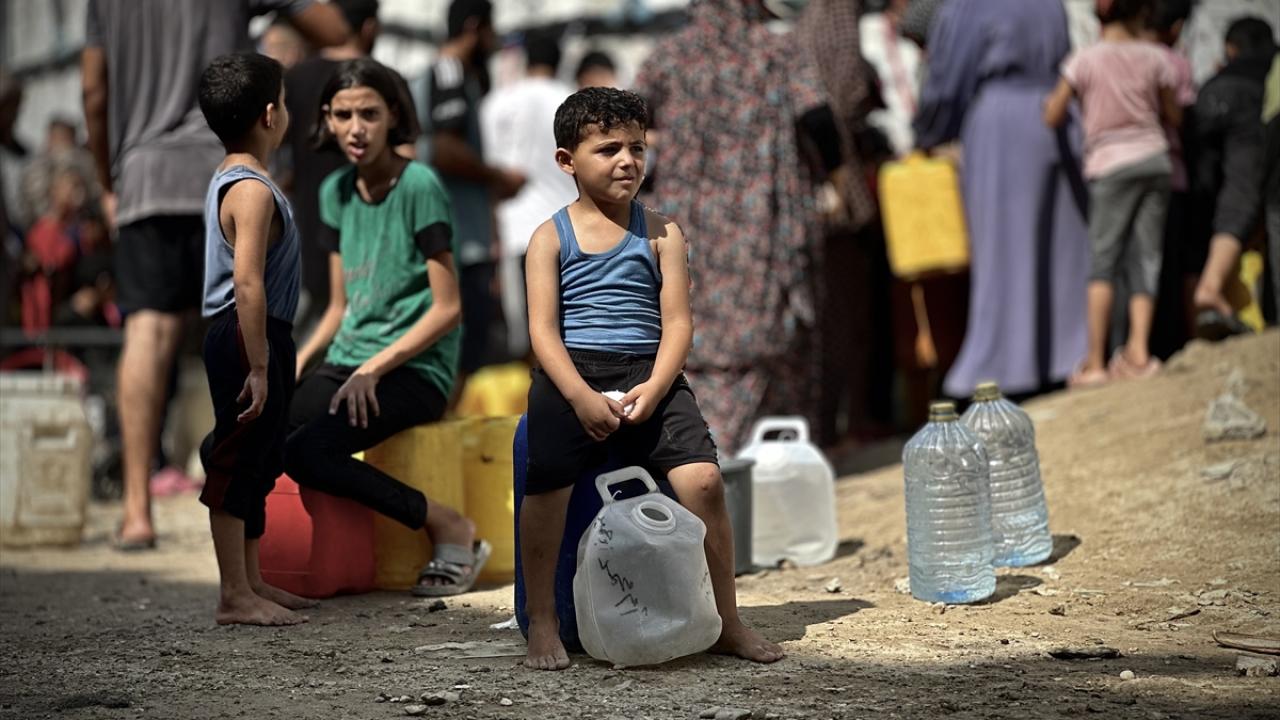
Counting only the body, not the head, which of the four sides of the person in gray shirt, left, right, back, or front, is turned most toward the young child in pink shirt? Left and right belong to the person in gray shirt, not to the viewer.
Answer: right

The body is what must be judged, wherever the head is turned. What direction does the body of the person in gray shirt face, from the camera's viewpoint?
away from the camera

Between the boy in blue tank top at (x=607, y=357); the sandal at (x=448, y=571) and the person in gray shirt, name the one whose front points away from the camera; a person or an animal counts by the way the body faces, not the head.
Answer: the person in gray shirt

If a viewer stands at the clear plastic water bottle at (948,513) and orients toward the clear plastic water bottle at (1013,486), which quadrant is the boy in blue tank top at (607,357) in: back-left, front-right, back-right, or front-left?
back-left

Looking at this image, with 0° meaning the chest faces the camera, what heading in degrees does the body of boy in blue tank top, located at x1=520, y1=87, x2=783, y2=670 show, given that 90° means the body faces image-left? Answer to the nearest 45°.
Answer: approximately 0°

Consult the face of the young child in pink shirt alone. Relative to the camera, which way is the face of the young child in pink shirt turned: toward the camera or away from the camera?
away from the camera
